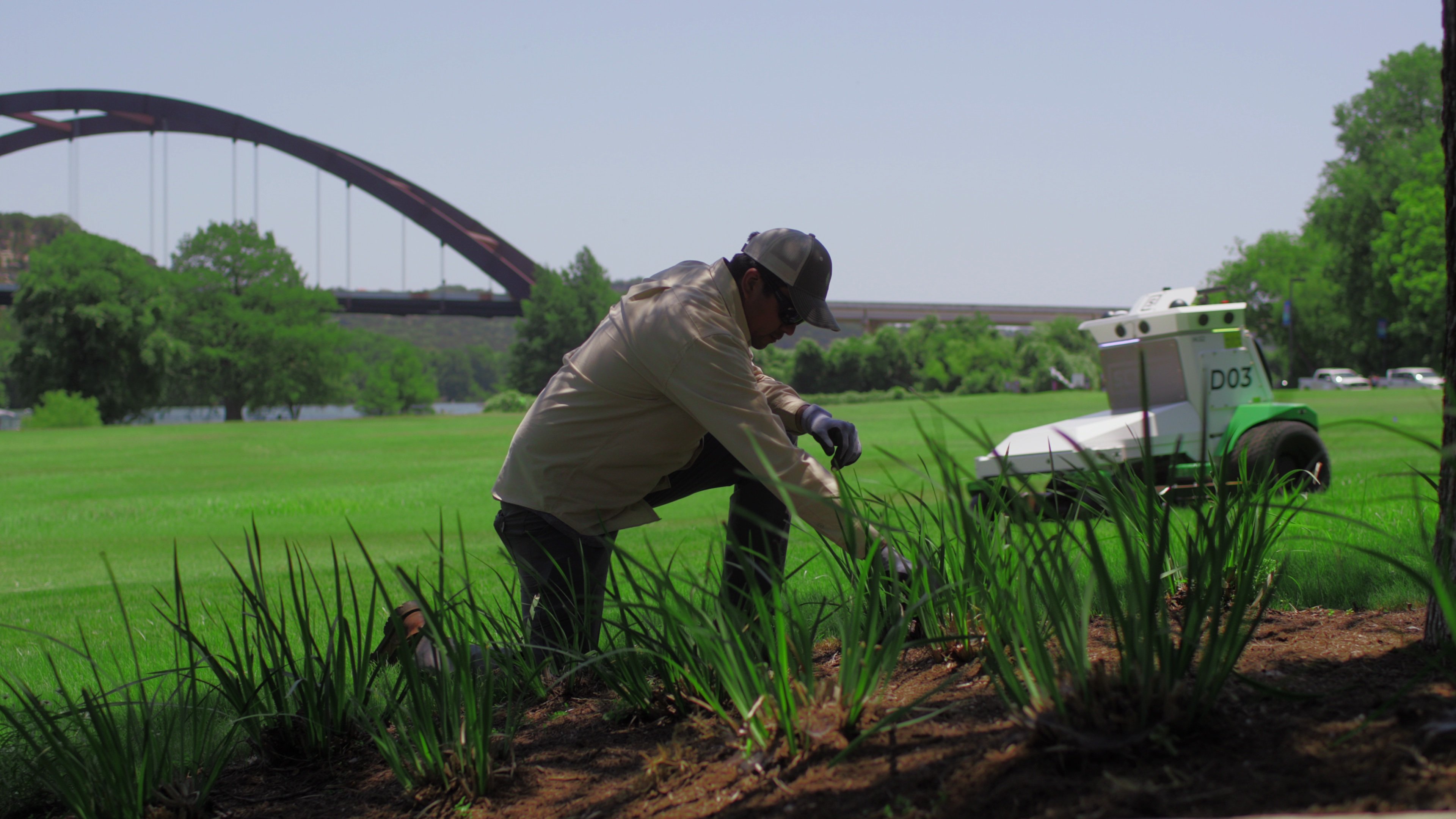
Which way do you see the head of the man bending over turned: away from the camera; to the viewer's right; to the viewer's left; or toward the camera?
to the viewer's right

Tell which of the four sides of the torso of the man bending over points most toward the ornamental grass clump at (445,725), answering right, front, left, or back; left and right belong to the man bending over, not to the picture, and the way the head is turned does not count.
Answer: right

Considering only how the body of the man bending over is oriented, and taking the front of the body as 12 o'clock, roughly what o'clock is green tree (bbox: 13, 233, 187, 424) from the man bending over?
The green tree is roughly at 8 o'clock from the man bending over.

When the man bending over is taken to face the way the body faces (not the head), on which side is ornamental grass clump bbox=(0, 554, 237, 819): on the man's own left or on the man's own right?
on the man's own right

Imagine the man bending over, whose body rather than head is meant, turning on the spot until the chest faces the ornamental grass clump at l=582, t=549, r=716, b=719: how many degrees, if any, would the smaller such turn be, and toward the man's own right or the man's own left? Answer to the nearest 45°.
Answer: approximately 90° to the man's own right

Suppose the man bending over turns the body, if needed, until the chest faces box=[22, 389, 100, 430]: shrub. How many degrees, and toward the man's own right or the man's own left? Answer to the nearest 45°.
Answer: approximately 135° to the man's own left

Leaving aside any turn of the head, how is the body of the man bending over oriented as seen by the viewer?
to the viewer's right

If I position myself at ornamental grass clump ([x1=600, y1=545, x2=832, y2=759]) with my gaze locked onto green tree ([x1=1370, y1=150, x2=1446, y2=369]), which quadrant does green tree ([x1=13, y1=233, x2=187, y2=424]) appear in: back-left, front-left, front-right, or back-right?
front-left

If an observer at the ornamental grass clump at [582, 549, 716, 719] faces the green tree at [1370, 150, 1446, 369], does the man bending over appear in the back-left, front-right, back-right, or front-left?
front-left

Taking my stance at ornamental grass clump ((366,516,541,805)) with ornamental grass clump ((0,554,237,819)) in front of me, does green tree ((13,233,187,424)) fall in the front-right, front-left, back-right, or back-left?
front-right

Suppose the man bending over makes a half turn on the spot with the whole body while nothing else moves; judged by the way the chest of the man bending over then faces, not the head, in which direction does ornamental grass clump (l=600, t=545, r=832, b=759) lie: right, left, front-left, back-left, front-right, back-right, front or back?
left

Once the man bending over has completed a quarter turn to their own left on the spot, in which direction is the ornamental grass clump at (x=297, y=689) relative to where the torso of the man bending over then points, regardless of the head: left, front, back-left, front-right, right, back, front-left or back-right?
back-left
